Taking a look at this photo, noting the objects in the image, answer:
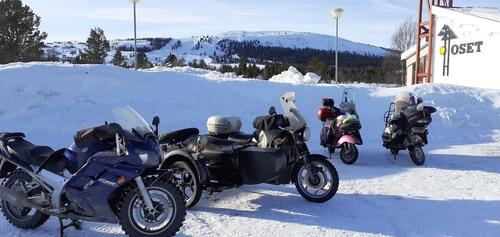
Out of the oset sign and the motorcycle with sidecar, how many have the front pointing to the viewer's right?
1

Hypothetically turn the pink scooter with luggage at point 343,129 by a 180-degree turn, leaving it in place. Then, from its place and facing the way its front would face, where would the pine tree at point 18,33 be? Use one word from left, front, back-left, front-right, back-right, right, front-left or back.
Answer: front

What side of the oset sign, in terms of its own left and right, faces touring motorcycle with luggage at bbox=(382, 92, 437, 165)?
front

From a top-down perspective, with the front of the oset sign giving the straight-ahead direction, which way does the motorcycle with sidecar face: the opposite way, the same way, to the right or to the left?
to the left

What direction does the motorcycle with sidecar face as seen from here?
to the viewer's right

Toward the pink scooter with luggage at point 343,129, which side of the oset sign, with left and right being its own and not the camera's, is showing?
front

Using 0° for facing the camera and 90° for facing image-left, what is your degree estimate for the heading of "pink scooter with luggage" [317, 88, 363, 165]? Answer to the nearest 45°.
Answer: approximately 315°

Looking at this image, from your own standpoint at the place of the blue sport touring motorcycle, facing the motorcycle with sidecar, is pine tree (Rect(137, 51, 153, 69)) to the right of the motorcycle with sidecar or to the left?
left

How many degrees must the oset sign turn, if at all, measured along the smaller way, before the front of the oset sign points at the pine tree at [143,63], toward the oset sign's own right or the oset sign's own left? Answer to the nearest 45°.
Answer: approximately 135° to the oset sign's own right

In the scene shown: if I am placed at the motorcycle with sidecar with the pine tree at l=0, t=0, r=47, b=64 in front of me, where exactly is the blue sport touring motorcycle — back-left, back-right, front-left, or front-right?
back-left

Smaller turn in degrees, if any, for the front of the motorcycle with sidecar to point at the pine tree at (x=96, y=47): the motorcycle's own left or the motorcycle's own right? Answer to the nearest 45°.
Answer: approximately 90° to the motorcycle's own left

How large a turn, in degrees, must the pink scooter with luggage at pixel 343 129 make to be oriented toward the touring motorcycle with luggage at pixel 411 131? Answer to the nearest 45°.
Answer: approximately 45° to its left

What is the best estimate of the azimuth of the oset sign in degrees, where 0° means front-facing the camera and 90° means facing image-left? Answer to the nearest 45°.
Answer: approximately 0°

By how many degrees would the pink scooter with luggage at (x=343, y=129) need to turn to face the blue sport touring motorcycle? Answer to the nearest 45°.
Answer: approximately 45° to its right

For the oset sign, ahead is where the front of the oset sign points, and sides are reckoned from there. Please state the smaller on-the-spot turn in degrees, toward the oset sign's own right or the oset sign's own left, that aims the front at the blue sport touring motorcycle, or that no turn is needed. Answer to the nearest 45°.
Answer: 0° — it already faces it
